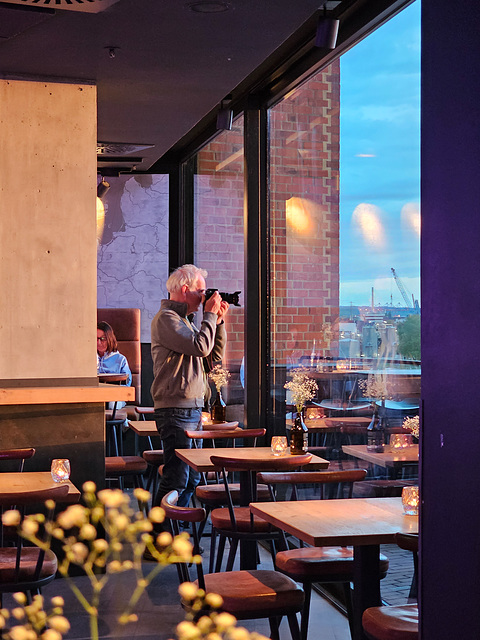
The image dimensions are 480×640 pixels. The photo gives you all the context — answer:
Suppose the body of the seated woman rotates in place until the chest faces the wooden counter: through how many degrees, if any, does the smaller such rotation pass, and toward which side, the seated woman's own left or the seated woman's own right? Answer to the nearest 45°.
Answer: approximately 45° to the seated woman's own left

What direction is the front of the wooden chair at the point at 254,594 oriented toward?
to the viewer's right

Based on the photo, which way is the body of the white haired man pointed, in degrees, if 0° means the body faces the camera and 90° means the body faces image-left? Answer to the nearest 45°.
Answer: approximately 270°

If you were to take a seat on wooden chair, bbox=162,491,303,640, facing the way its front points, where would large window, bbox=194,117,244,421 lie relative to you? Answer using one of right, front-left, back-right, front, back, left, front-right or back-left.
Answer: left

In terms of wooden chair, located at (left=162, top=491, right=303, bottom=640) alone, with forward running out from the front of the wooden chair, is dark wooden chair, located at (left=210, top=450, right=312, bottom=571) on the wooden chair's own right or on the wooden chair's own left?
on the wooden chair's own left

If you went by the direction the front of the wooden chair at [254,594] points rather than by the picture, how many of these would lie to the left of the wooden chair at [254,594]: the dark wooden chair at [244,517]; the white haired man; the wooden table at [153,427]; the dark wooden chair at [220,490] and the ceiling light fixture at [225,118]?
5

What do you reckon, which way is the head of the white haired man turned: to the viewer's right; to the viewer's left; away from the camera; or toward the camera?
to the viewer's right

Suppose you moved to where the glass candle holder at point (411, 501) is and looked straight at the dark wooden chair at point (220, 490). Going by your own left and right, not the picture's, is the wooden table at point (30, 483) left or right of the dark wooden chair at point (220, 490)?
left

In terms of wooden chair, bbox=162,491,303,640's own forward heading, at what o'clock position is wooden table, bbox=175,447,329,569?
The wooden table is roughly at 9 o'clock from the wooden chair.
